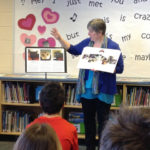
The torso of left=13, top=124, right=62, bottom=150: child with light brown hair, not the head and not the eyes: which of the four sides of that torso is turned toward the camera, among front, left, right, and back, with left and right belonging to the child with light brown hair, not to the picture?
back

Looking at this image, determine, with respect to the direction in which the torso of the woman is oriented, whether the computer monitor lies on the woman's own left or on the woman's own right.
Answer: on the woman's own right

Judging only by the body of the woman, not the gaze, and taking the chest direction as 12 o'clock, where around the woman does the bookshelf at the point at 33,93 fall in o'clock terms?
The bookshelf is roughly at 3 o'clock from the woman.

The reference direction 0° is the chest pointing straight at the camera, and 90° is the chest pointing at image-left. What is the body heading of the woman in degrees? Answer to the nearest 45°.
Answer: approximately 45°

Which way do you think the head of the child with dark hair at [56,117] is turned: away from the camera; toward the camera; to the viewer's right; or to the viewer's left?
away from the camera

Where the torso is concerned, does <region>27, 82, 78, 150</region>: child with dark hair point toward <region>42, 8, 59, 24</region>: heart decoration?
yes

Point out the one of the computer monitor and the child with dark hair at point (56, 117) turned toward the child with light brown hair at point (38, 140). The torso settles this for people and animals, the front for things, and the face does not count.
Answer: the computer monitor

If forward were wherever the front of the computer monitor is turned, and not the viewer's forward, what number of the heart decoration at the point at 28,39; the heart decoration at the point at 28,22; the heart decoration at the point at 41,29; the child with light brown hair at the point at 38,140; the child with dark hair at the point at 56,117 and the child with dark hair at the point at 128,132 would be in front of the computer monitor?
3

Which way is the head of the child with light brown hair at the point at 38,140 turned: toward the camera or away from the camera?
away from the camera

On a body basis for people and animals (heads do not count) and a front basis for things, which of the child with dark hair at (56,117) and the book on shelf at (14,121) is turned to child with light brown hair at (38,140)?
the book on shelf

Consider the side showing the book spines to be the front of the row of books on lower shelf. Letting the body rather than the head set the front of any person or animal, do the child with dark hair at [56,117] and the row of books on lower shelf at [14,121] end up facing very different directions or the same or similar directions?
very different directions

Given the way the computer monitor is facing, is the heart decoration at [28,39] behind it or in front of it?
behind

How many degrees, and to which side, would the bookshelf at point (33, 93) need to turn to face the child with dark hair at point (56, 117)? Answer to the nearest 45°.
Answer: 0° — it already faces them
